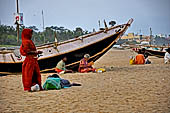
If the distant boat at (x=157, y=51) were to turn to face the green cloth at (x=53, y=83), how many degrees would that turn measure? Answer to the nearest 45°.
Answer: approximately 90° to its left

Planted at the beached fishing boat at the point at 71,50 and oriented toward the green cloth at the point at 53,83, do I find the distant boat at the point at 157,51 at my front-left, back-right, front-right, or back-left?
back-left

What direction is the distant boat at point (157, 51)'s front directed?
to the viewer's left

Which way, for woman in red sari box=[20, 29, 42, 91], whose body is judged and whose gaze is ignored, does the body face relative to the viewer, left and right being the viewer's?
facing to the right of the viewer

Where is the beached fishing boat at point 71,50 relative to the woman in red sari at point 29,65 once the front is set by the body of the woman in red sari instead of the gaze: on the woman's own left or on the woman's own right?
on the woman's own left
